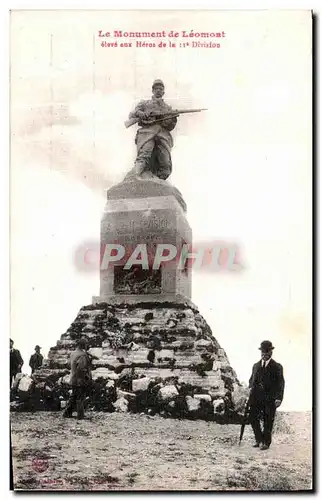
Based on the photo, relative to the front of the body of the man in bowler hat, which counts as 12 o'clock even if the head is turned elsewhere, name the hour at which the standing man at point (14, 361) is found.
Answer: The standing man is roughly at 3 o'clock from the man in bowler hat.

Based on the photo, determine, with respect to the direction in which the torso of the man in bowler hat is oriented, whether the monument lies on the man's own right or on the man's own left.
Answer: on the man's own right

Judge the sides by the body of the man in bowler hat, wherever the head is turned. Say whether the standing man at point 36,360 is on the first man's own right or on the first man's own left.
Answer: on the first man's own right

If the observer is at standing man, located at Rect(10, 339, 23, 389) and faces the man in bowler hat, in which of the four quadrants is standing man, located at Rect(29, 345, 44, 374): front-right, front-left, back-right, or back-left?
back-left

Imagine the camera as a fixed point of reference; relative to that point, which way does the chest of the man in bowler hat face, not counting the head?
toward the camera

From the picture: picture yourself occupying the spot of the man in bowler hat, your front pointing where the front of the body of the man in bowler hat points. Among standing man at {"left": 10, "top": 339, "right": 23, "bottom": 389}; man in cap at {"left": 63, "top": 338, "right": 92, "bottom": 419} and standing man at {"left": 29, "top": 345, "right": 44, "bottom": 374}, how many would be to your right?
3

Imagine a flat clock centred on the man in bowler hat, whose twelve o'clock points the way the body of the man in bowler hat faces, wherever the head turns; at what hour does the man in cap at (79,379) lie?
The man in cap is roughly at 3 o'clock from the man in bowler hat.
